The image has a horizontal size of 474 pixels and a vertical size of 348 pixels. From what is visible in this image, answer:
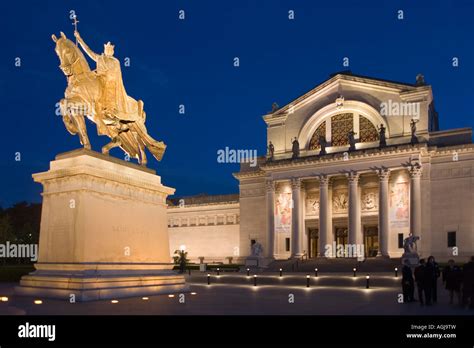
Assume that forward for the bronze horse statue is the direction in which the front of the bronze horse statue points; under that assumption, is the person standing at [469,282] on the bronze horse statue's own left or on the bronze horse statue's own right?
on the bronze horse statue's own left

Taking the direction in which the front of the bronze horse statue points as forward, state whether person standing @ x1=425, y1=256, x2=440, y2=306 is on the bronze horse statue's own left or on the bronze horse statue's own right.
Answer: on the bronze horse statue's own left

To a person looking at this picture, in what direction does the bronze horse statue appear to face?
facing the viewer and to the left of the viewer

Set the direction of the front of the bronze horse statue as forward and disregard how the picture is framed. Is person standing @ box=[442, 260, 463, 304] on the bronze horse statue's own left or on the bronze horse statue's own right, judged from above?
on the bronze horse statue's own left
